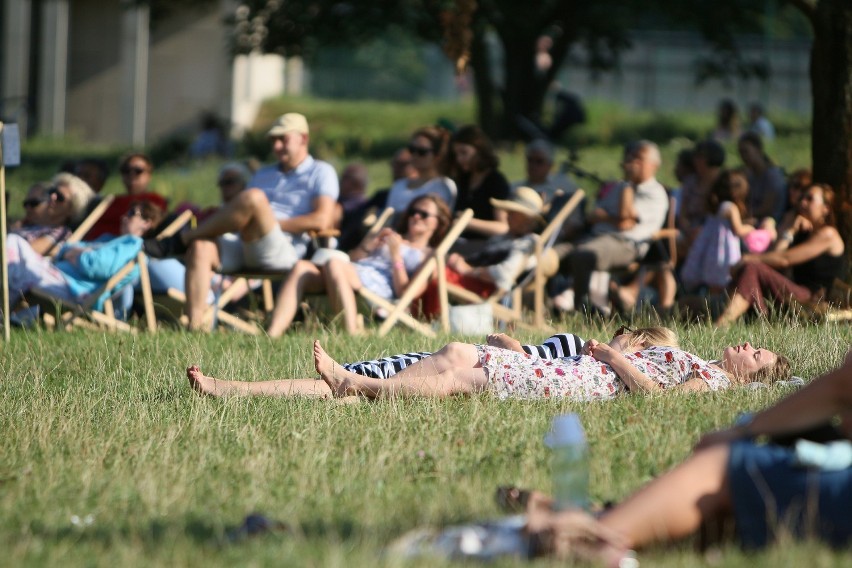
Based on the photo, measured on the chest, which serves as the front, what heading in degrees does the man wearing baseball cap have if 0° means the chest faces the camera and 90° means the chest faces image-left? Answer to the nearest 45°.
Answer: approximately 45°

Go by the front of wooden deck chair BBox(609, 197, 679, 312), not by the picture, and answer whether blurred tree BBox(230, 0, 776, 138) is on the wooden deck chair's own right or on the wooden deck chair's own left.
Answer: on the wooden deck chair's own right

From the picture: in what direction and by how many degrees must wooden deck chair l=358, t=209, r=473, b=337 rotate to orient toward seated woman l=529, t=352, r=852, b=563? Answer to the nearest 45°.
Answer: approximately 90° to its left
